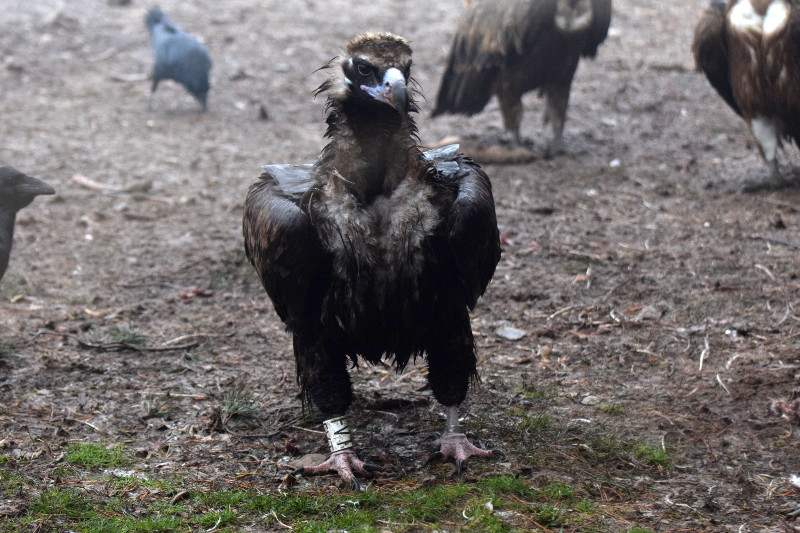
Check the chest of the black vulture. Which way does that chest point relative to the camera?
toward the camera

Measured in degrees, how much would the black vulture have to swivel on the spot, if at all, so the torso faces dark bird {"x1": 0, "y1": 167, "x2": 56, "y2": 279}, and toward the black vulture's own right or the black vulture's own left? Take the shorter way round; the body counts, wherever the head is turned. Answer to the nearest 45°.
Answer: approximately 135° to the black vulture's own right

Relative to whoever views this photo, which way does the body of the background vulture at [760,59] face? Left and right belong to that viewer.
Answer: facing the viewer

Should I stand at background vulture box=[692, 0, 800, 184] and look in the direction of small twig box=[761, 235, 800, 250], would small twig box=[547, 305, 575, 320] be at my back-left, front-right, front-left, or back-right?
front-right

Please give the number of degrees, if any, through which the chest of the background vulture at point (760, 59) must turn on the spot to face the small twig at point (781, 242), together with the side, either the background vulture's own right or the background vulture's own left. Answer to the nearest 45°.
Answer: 0° — it already faces it
